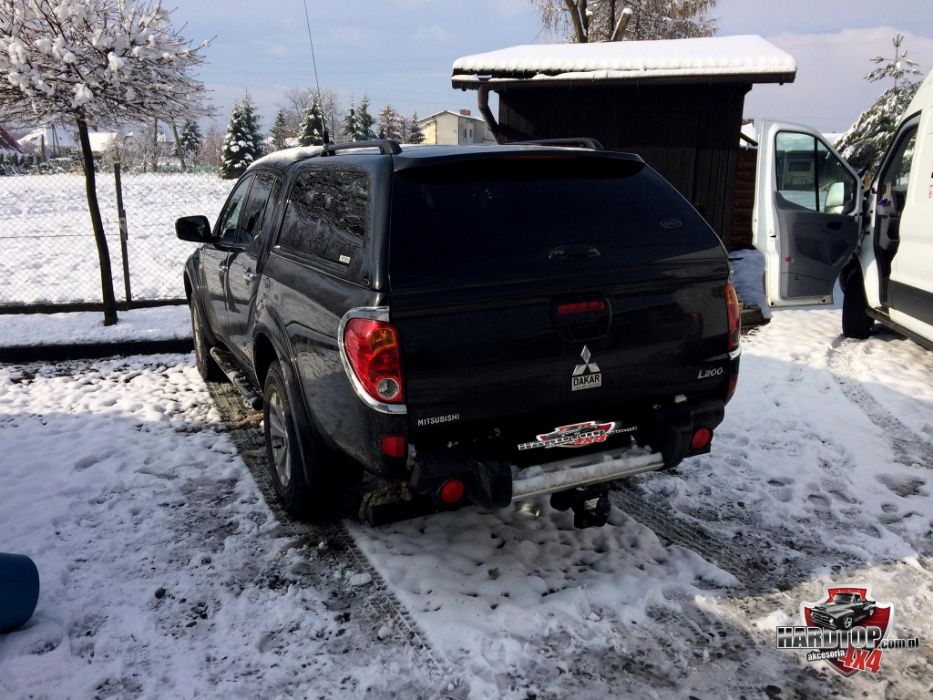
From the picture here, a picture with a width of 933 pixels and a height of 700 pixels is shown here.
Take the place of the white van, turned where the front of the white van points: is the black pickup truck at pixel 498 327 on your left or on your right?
on your left

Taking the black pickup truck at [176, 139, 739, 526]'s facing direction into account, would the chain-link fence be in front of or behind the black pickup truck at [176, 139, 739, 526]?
in front

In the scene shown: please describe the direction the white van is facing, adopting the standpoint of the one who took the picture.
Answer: facing away from the viewer and to the left of the viewer

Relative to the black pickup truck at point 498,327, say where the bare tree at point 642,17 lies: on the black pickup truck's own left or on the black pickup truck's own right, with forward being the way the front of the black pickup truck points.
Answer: on the black pickup truck's own right

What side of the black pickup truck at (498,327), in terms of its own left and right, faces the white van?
right

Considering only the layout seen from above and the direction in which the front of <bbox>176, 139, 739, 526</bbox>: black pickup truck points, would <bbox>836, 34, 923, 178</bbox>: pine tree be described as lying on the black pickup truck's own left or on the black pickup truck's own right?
on the black pickup truck's own right

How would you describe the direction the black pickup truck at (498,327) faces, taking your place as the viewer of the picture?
facing away from the viewer and to the left of the viewer

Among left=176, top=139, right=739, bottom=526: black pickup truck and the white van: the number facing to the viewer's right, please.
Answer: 0
